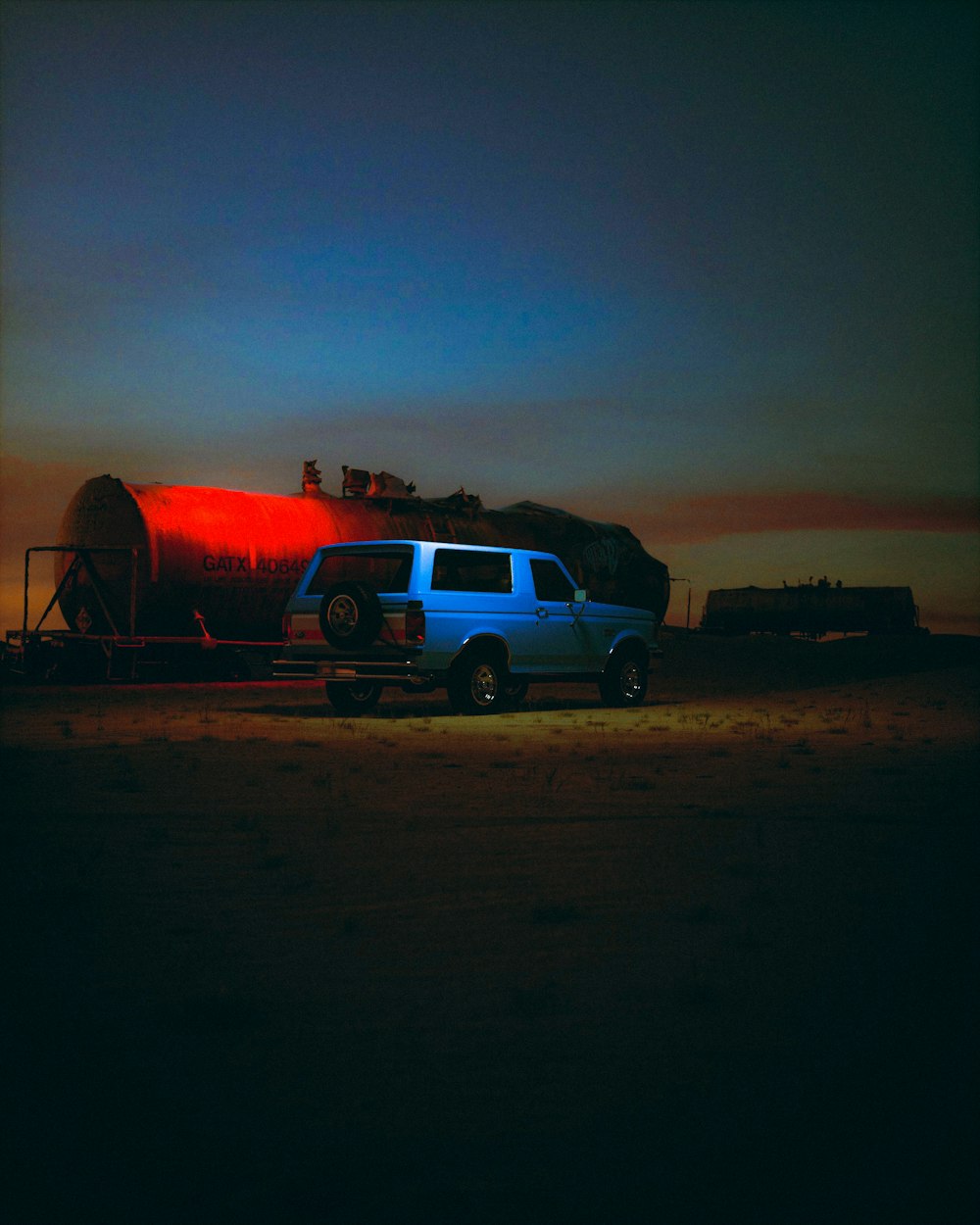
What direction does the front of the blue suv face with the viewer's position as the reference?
facing away from the viewer and to the right of the viewer
